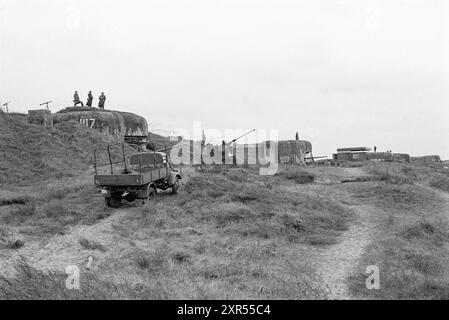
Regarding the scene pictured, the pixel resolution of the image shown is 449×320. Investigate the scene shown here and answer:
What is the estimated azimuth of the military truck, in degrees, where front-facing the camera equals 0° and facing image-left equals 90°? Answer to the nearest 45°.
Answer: approximately 225°

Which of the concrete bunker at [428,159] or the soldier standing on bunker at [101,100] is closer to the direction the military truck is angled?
the concrete bunker

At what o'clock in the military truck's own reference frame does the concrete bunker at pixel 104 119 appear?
The concrete bunker is roughly at 10 o'clock from the military truck.

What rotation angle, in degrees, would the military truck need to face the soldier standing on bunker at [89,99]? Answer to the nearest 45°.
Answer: approximately 45° to its left

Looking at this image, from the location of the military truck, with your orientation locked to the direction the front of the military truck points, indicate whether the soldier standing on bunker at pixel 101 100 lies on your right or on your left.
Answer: on your left

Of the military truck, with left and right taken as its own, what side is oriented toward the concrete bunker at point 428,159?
front
